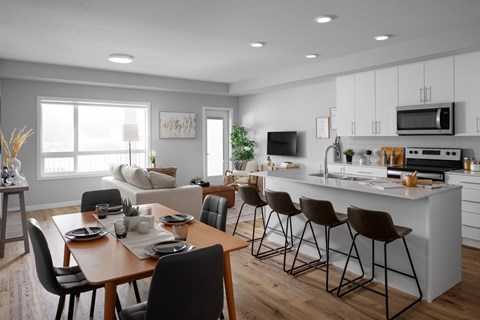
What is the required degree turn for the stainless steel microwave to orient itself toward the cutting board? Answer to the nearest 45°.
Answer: approximately 90° to its right

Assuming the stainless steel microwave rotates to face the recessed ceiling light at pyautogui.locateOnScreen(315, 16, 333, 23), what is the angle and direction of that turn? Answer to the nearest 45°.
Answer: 0° — it already faces it

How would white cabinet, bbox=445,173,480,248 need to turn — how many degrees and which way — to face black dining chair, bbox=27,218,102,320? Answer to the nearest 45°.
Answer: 0° — it already faces it

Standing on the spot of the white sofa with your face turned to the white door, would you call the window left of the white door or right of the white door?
left

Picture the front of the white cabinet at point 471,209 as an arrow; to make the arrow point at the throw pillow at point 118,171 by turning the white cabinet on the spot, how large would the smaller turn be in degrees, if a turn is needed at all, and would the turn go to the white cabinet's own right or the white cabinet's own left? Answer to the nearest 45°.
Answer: approximately 45° to the white cabinet's own right

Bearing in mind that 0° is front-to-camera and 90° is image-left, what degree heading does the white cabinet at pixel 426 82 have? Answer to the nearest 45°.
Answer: approximately 45°

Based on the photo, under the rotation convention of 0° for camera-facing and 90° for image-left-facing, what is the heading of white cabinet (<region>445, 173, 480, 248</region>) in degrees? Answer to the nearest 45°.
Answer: approximately 45°

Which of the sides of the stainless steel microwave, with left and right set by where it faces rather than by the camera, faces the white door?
right
